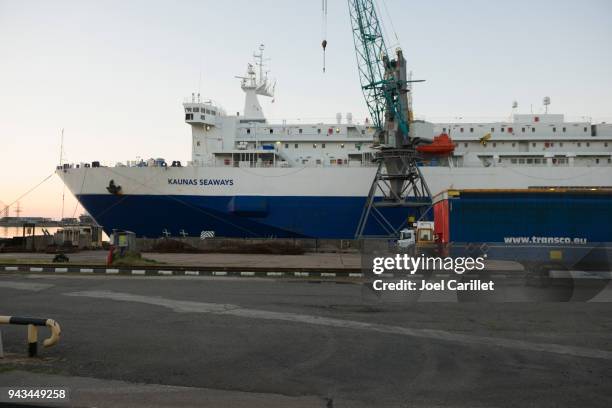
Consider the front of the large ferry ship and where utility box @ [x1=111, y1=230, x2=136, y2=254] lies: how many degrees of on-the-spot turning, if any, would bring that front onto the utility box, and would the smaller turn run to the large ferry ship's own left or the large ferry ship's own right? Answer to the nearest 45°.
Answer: approximately 90° to the large ferry ship's own left

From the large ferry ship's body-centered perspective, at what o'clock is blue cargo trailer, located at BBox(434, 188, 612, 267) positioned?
The blue cargo trailer is roughly at 8 o'clock from the large ferry ship.

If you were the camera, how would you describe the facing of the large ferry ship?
facing to the left of the viewer

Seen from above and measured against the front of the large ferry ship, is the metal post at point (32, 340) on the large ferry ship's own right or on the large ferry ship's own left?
on the large ferry ship's own left

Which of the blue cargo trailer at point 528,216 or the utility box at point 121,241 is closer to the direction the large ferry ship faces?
the utility box
